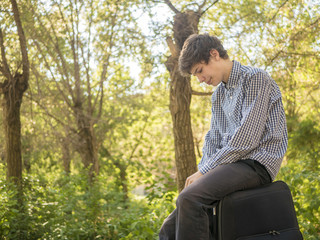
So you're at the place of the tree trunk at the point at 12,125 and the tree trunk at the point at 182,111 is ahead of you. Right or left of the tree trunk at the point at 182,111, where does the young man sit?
right

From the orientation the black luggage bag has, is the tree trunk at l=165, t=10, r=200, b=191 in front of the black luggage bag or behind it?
behind

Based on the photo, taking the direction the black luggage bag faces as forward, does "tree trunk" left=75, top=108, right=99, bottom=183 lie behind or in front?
behind

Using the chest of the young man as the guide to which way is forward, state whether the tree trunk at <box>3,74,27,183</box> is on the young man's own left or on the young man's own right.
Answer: on the young man's own right

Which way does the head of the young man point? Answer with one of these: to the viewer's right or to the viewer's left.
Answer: to the viewer's left

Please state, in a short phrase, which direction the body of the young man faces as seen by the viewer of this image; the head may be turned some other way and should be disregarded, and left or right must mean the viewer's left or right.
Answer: facing the viewer and to the left of the viewer

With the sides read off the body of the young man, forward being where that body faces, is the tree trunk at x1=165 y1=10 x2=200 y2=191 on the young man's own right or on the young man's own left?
on the young man's own right

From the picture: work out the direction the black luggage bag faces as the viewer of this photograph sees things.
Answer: facing the viewer
